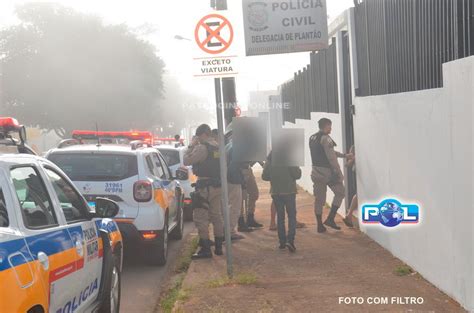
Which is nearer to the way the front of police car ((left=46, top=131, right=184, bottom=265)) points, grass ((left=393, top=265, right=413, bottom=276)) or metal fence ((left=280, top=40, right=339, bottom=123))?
the metal fence

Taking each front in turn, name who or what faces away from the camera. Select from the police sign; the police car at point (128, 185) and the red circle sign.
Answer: the police car

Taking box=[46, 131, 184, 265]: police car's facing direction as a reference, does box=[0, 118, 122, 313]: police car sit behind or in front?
behind

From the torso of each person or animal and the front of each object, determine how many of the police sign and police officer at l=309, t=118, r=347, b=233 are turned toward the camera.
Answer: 1

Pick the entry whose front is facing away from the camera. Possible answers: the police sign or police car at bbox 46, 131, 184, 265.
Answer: the police car

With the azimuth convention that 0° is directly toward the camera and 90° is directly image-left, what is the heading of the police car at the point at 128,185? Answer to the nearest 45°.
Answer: approximately 180°

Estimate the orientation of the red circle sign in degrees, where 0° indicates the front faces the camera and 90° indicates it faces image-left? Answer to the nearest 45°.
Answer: approximately 0°

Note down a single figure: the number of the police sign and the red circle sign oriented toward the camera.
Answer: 2

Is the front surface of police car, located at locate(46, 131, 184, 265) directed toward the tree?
yes

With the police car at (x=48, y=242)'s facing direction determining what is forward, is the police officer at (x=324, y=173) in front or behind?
in front

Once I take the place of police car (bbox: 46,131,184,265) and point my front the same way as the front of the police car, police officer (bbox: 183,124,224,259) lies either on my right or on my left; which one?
on my right

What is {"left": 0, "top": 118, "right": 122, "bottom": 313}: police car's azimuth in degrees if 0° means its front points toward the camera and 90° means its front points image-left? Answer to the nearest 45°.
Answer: approximately 225°
